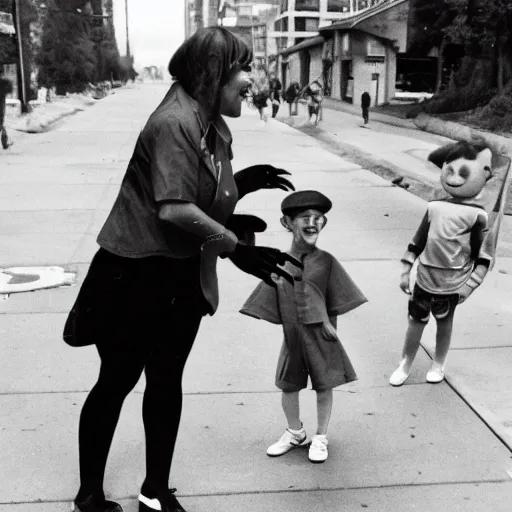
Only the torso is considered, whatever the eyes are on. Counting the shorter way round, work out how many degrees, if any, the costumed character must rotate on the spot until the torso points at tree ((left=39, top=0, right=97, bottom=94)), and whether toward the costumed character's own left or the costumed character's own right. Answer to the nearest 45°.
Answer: approximately 90° to the costumed character's own right

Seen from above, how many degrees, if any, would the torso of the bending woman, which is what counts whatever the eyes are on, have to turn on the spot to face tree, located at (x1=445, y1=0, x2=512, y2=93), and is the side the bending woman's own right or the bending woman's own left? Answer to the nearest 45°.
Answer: approximately 45° to the bending woman's own left

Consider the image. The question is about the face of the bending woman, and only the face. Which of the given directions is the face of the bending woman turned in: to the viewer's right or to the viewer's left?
to the viewer's right

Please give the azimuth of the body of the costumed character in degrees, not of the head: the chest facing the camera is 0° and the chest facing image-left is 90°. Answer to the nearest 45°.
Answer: approximately 45°

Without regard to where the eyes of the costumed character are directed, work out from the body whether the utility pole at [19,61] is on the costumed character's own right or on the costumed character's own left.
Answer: on the costumed character's own right

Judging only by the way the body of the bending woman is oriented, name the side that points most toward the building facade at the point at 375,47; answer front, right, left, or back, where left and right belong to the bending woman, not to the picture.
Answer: left

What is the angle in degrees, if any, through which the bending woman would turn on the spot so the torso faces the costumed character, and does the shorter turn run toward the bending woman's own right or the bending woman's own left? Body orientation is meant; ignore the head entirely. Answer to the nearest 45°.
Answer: approximately 45° to the bending woman's own left

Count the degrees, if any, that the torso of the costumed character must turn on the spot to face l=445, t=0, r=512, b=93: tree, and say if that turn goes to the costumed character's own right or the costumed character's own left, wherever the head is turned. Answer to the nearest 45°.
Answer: approximately 135° to the costumed character's own right

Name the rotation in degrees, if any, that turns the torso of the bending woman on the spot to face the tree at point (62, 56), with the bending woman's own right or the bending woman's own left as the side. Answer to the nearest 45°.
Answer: approximately 90° to the bending woman's own left

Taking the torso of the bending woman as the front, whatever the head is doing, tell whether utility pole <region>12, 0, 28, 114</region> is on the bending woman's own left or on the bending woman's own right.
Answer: on the bending woman's own left

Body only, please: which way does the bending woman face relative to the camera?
to the viewer's right

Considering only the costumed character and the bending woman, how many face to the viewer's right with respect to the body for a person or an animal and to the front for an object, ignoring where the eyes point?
1
